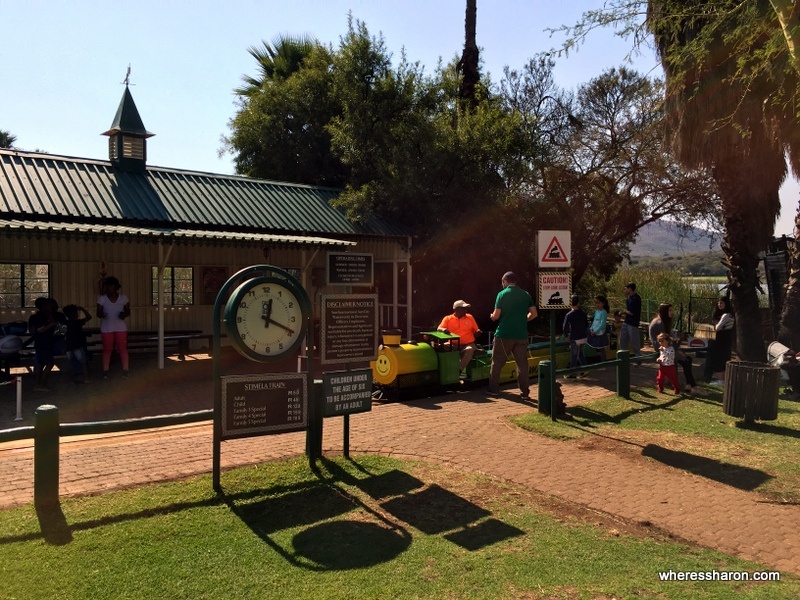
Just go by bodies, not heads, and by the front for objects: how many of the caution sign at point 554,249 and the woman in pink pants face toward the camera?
2

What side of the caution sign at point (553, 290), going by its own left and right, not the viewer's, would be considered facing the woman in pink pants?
right

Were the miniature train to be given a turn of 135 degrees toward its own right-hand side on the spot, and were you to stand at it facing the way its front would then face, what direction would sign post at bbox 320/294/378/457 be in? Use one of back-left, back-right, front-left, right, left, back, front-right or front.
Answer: back

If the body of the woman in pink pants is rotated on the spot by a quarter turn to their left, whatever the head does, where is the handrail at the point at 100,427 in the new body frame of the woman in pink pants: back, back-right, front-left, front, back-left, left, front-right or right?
right

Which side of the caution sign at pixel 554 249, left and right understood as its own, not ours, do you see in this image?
front

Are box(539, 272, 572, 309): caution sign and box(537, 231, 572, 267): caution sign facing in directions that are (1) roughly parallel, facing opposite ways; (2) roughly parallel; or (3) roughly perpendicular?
roughly parallel

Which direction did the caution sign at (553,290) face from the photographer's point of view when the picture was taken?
facing the viewer

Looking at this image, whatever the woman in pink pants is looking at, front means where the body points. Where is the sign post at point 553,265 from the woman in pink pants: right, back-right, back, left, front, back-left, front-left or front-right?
front-left

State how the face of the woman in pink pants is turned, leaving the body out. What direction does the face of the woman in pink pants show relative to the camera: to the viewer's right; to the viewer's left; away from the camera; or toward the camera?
toward the camera

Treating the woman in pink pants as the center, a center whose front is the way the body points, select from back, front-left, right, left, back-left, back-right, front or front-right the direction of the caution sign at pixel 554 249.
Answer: front-left

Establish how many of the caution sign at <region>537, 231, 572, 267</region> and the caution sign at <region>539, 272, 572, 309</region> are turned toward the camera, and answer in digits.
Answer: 2

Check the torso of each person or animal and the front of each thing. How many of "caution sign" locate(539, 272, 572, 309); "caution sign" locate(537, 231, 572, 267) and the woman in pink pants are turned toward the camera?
3

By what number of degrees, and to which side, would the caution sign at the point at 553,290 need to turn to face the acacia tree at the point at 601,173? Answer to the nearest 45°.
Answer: approximately 180°
